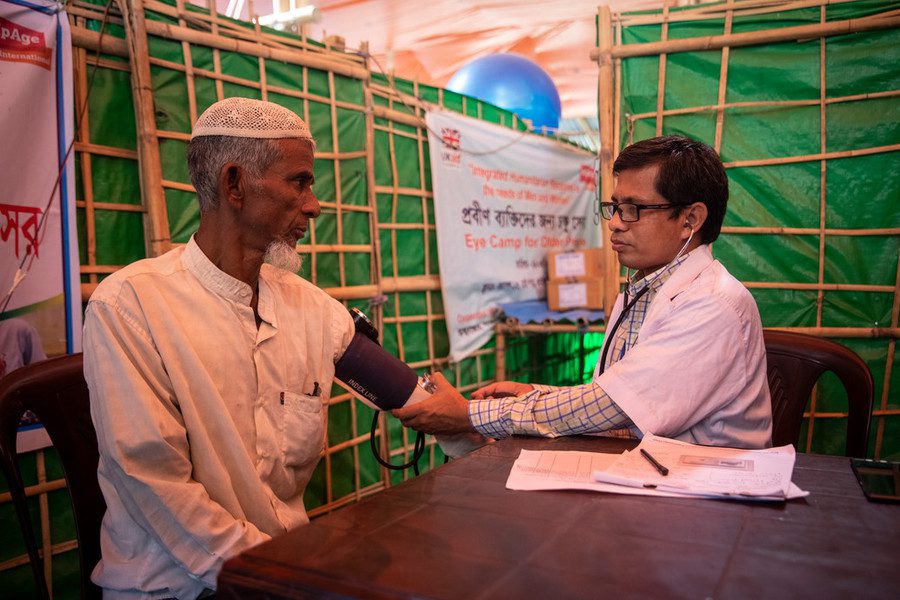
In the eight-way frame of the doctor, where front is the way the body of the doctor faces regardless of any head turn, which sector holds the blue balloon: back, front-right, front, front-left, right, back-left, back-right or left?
right

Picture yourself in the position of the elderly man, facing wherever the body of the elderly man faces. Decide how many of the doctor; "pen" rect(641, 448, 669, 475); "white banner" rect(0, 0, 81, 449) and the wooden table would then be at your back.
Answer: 1

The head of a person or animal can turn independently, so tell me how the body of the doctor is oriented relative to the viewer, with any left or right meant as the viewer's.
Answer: facing to the left of the viewer

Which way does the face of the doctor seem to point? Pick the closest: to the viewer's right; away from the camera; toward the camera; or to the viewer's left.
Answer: to the viewer's left

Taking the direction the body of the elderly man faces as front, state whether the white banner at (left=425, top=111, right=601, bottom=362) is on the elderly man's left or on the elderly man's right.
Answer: on the elderly man's left

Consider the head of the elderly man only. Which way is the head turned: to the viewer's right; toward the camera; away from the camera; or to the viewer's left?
to the viewer's right

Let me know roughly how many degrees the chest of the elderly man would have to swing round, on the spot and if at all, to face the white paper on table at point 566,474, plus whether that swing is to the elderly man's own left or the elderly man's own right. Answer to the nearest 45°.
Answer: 0° — they already face it

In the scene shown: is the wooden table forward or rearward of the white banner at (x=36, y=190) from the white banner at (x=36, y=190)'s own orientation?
forward

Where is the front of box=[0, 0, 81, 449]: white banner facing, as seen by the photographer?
facing the viewer and to the right of the viewer

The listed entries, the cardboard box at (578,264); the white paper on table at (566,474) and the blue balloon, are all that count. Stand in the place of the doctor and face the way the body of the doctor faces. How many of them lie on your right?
2

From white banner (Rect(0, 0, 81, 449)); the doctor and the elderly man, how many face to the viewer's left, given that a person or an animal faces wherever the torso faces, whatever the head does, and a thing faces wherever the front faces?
1

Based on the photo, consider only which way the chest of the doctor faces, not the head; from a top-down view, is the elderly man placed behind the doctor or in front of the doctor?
in front
